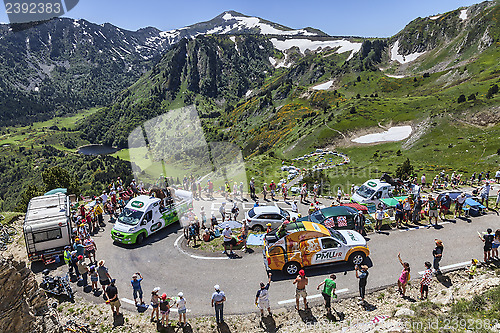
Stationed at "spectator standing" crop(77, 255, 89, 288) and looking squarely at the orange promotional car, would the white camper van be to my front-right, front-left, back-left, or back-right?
back-left

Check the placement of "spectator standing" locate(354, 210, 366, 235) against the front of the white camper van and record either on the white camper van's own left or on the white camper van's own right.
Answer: on the white camper van's own right

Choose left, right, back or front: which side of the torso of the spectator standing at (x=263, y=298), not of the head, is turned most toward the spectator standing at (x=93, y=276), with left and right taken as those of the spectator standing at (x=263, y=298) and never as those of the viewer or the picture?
left

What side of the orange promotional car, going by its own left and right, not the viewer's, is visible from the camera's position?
right

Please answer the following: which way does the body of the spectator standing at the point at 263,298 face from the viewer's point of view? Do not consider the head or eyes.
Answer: away from the camera

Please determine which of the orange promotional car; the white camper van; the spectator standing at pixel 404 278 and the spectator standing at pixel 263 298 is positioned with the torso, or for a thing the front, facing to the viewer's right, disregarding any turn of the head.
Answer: the orange promotional car

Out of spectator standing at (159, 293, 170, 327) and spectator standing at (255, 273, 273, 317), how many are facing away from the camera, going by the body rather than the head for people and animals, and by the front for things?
2

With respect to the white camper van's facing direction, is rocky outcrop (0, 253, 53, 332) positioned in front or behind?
behind

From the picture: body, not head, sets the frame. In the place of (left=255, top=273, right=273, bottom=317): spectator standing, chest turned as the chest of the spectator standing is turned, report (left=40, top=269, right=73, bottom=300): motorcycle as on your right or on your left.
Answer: on your left

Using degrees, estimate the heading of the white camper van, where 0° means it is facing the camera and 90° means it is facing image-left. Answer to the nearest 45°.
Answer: approximately 180°

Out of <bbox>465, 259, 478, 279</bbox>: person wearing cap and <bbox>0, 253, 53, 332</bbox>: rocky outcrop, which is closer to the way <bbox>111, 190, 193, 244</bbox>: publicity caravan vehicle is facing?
the rocky outcrop

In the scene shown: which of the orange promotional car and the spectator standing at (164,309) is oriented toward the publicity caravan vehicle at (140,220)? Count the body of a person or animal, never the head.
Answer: the spectator standing

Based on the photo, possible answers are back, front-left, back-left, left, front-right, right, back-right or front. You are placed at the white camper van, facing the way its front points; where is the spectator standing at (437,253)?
back-right

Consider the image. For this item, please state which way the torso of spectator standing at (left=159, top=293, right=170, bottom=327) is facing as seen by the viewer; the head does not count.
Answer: away from the camera
